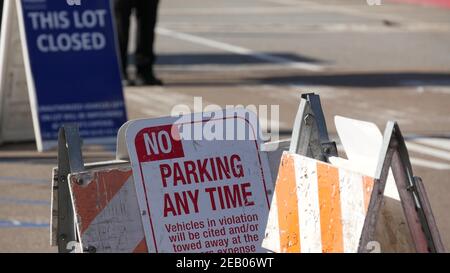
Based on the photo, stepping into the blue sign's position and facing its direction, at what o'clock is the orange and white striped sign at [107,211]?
The orange and white striped sign is roughly at 12 o'clock from the blue sign.

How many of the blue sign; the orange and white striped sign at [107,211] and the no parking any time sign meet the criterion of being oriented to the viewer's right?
0

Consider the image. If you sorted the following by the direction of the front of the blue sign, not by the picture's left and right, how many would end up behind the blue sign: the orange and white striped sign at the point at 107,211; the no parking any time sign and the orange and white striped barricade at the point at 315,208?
0

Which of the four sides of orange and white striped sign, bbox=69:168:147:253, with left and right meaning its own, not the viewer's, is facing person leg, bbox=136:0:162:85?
back

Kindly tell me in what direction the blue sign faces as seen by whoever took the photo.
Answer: facing the viewer

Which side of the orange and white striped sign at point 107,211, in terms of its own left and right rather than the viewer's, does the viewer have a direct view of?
front

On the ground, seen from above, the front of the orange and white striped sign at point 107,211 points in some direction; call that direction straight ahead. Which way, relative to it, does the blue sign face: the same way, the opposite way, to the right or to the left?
the same way

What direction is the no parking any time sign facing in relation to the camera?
toward the camera
